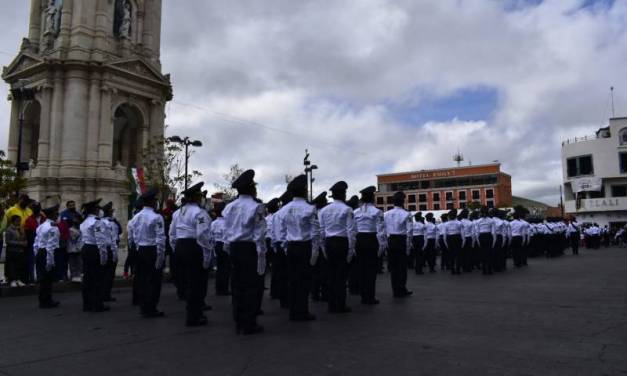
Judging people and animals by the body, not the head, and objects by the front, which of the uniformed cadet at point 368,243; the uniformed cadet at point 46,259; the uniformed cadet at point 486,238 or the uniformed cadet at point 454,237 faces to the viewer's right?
the uniformed cadet at point 46,259

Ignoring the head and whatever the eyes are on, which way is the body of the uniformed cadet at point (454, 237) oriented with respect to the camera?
away from the camera

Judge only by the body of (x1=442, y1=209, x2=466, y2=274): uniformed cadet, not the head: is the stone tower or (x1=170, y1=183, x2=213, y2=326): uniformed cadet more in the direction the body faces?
the stone tower

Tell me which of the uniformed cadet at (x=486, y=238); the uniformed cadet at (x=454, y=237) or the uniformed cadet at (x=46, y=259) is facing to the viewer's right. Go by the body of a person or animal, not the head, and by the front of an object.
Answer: the uniformed cadet at (x=46, y=259)

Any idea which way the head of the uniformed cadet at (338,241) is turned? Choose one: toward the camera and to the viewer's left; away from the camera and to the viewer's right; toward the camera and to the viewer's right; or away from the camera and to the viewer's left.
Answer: away from the camera and to the viewer's left

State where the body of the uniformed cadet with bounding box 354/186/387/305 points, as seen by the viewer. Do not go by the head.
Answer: away from the camera

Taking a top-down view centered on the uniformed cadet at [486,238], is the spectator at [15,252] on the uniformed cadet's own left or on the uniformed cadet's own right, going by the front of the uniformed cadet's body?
on the uniformed cadet's own left

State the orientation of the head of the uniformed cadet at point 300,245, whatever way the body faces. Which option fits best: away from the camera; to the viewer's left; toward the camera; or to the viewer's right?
away from the camera

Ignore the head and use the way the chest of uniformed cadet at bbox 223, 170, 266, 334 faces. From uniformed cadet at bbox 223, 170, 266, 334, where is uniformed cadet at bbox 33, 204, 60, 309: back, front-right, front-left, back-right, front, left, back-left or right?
left

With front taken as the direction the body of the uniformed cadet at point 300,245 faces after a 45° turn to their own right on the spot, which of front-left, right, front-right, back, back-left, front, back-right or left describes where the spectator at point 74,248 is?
back-left

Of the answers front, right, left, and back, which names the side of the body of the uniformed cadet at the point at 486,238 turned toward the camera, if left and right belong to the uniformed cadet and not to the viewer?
back
